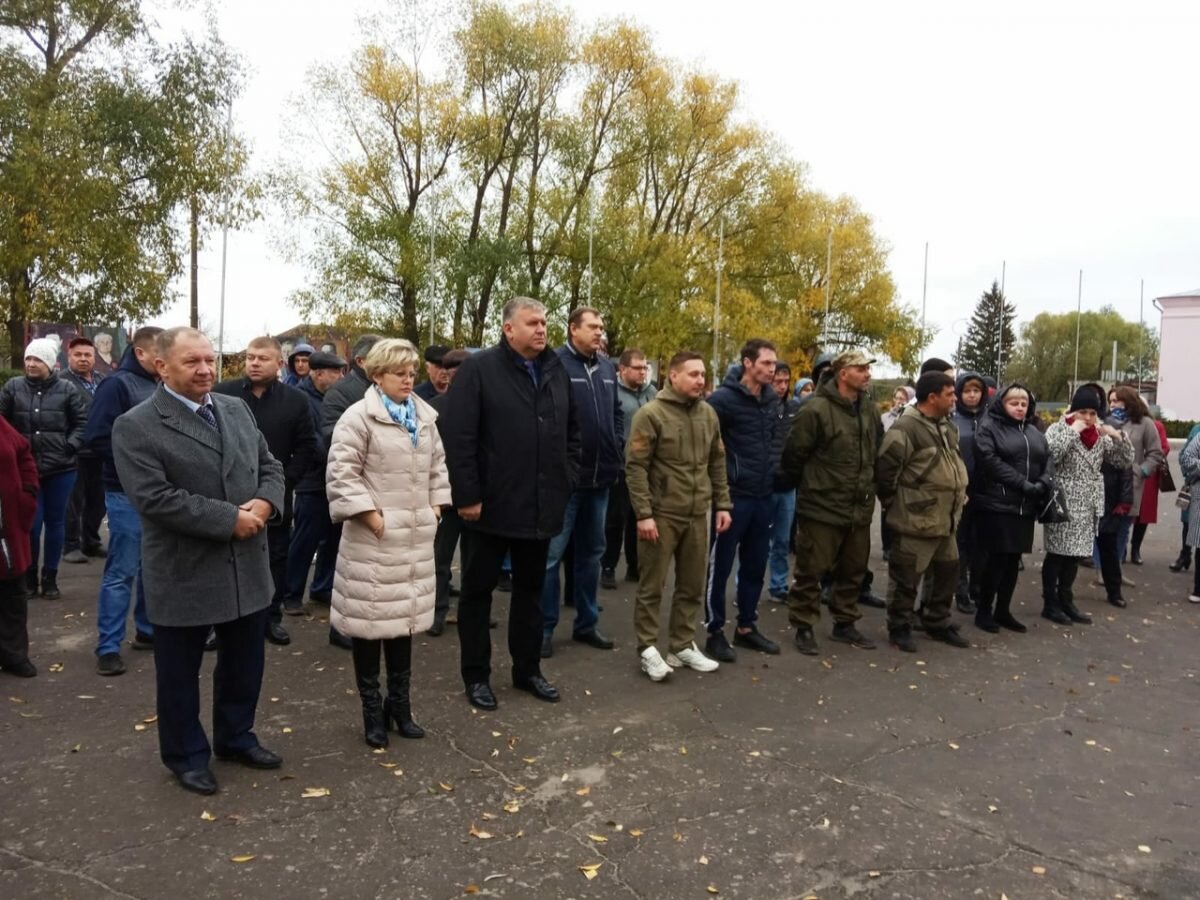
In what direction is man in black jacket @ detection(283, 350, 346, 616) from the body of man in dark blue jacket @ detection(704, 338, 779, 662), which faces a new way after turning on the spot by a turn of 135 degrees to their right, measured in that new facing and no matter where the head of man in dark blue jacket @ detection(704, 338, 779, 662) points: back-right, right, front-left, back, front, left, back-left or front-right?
front

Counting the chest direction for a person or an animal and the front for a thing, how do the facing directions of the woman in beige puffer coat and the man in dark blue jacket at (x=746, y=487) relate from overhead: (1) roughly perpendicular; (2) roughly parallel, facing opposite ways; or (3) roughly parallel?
roughly parallel

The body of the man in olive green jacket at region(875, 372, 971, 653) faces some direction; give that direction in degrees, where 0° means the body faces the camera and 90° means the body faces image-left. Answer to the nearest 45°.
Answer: approximately 315°

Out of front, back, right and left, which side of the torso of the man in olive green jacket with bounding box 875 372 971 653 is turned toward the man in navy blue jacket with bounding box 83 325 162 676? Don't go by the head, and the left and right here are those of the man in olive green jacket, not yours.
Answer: right

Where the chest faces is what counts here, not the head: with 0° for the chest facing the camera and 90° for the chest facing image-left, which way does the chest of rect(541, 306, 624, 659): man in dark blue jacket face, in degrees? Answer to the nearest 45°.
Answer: approximately 315°

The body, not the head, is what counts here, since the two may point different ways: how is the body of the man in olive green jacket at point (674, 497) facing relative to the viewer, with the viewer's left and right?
facing the viewer and to the right of the viewer

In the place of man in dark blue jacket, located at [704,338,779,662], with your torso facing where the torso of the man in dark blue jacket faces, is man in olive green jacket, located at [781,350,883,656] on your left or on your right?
on your left

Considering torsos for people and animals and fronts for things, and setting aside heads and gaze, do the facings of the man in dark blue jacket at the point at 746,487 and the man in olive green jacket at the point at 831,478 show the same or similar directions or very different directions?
same or similar directions

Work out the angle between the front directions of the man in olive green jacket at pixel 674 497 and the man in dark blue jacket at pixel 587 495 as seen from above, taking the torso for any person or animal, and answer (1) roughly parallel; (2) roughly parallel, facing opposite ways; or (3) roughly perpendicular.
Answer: roughly parallel

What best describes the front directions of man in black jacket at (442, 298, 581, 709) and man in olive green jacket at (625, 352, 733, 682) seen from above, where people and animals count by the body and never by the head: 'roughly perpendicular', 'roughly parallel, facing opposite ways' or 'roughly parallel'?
roughly parallel

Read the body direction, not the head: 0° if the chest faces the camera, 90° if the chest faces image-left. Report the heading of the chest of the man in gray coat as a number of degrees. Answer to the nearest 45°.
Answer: approximately 315°

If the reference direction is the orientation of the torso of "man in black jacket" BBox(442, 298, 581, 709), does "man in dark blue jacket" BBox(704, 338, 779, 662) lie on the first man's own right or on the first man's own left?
on the first man's own left
